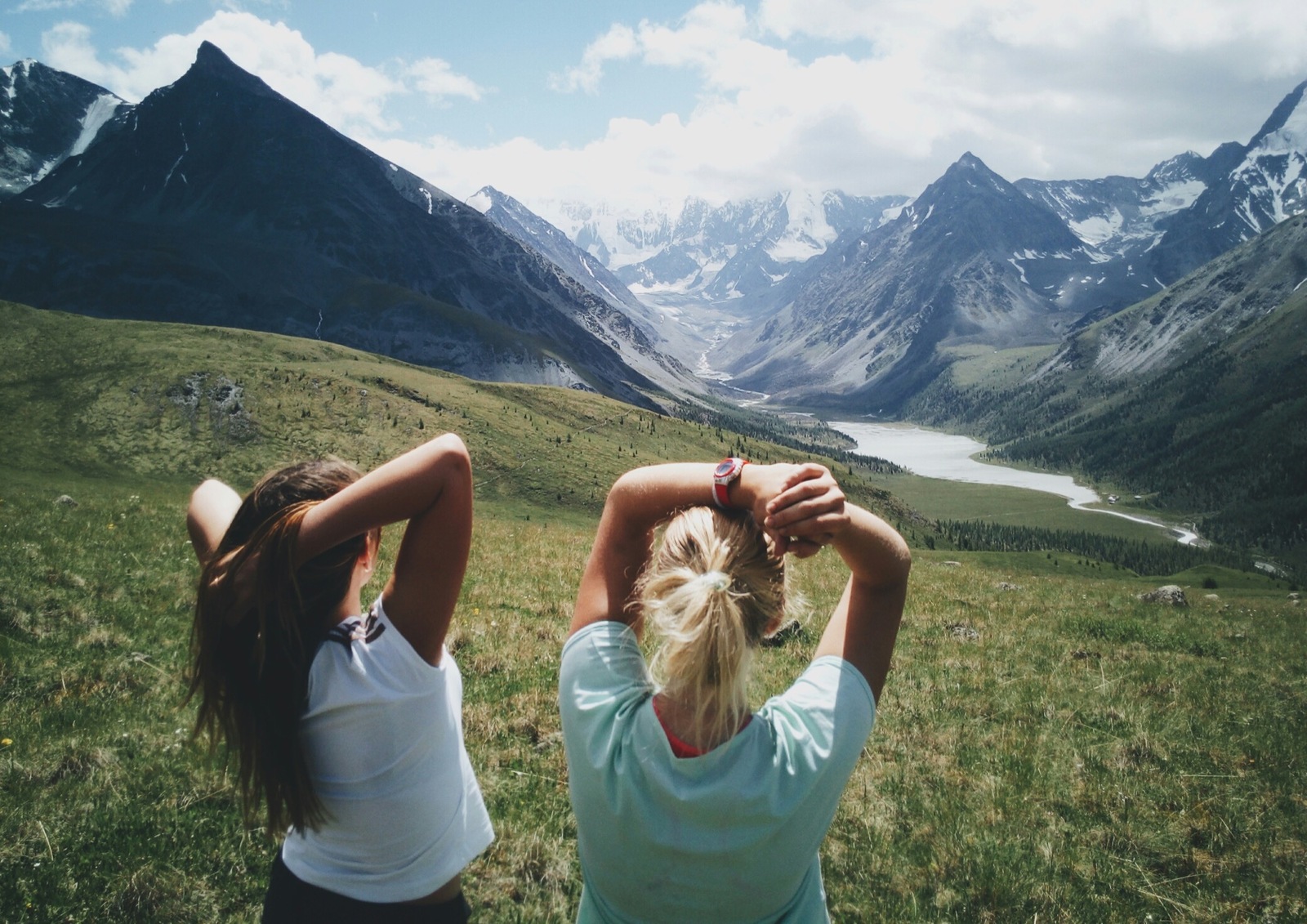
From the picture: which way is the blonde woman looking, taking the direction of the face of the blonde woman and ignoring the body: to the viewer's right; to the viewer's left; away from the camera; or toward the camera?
away from the camera

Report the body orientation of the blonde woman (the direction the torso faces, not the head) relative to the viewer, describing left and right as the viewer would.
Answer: facing away from the viewer

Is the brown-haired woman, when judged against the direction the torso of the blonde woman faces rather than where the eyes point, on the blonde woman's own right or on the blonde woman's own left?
on the blonde woman's own left

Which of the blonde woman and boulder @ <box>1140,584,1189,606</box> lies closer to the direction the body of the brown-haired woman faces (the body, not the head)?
the boulder

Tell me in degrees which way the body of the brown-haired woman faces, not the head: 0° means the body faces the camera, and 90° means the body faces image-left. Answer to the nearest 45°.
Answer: approximately 225°

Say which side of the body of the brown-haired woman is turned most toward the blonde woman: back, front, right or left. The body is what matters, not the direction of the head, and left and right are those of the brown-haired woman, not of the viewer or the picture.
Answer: right
